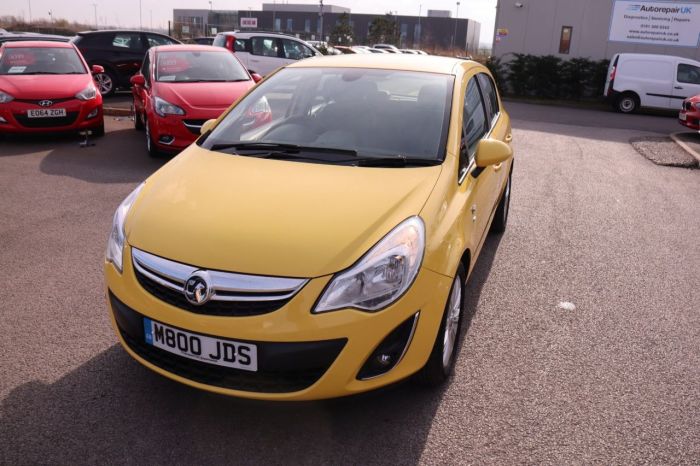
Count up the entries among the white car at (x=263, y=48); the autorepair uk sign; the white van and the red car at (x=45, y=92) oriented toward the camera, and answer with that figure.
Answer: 2

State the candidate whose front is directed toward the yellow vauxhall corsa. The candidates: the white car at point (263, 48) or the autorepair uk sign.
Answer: the autorepair uk sign

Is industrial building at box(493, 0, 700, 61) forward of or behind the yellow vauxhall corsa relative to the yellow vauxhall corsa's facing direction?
behind

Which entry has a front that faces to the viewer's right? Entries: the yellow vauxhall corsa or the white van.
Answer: the white van

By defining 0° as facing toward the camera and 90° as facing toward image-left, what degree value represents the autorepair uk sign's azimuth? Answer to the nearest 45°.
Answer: approximately 0°

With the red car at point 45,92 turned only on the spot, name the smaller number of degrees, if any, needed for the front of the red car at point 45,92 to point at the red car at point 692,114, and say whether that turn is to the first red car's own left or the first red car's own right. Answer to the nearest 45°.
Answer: approximately 90° to the first red car's own left

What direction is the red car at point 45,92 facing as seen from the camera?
toward the camera

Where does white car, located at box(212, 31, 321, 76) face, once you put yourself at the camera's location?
facing away from the viewer and to the right of the viewer

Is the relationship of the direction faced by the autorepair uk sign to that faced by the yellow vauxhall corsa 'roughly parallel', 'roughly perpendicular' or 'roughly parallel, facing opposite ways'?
roughly parallel

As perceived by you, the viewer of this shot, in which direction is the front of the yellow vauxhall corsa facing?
facing the viewer and to the left of the viewer

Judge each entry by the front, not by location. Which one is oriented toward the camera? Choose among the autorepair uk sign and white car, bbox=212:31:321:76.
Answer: the autorepair uk sign

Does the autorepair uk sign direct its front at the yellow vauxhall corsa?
yes

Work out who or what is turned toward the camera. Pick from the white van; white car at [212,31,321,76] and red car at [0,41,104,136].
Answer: the red car

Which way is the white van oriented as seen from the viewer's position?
to the viewer's right

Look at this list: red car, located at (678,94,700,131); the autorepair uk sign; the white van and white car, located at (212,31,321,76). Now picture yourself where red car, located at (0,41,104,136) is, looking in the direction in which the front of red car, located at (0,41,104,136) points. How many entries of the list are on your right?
0

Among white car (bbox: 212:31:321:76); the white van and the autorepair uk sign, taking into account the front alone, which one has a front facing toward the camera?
the autorepair uk sign
